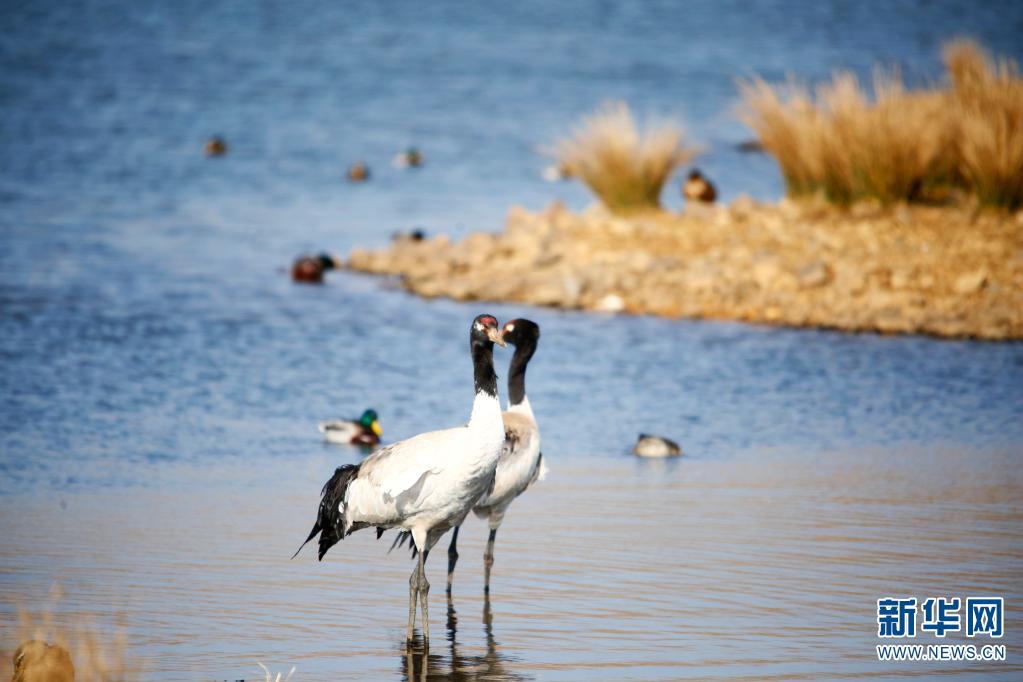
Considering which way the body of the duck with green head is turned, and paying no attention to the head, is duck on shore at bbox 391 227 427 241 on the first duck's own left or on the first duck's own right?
on the first duck's own left

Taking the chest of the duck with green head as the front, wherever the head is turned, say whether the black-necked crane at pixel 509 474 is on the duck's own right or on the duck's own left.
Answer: on the duck's own right

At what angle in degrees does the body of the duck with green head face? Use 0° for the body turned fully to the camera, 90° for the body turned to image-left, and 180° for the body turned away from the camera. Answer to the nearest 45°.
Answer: approximately 270°

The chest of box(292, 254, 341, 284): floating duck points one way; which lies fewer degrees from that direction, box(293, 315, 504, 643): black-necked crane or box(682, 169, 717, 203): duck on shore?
the duck on shore

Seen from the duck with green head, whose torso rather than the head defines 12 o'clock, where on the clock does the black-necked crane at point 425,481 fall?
The black-necked crane is roughly at 3 o'clock from the duck with green head.

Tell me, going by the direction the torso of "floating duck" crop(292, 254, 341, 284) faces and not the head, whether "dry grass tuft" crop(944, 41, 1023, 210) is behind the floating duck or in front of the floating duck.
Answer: in front

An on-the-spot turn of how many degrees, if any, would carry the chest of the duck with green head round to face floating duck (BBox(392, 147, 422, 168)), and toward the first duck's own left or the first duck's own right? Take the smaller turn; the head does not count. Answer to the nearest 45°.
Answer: approximately 90° to the first duck's own left

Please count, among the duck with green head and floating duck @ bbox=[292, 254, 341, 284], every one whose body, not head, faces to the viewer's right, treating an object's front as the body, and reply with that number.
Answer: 2

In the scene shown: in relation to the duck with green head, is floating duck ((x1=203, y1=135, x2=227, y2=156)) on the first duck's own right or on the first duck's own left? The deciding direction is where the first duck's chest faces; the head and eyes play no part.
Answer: on the first duck's own left

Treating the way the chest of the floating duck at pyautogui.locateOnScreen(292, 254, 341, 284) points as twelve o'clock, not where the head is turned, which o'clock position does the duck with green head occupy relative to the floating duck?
The duck with green head is roughly at 3 o'clock from the floating duck.

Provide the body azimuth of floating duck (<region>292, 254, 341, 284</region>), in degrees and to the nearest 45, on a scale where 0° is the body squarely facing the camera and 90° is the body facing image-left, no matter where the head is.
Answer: approximately 270°

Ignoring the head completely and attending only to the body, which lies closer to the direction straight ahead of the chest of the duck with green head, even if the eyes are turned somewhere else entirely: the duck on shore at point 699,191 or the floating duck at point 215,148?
the duck on shore
